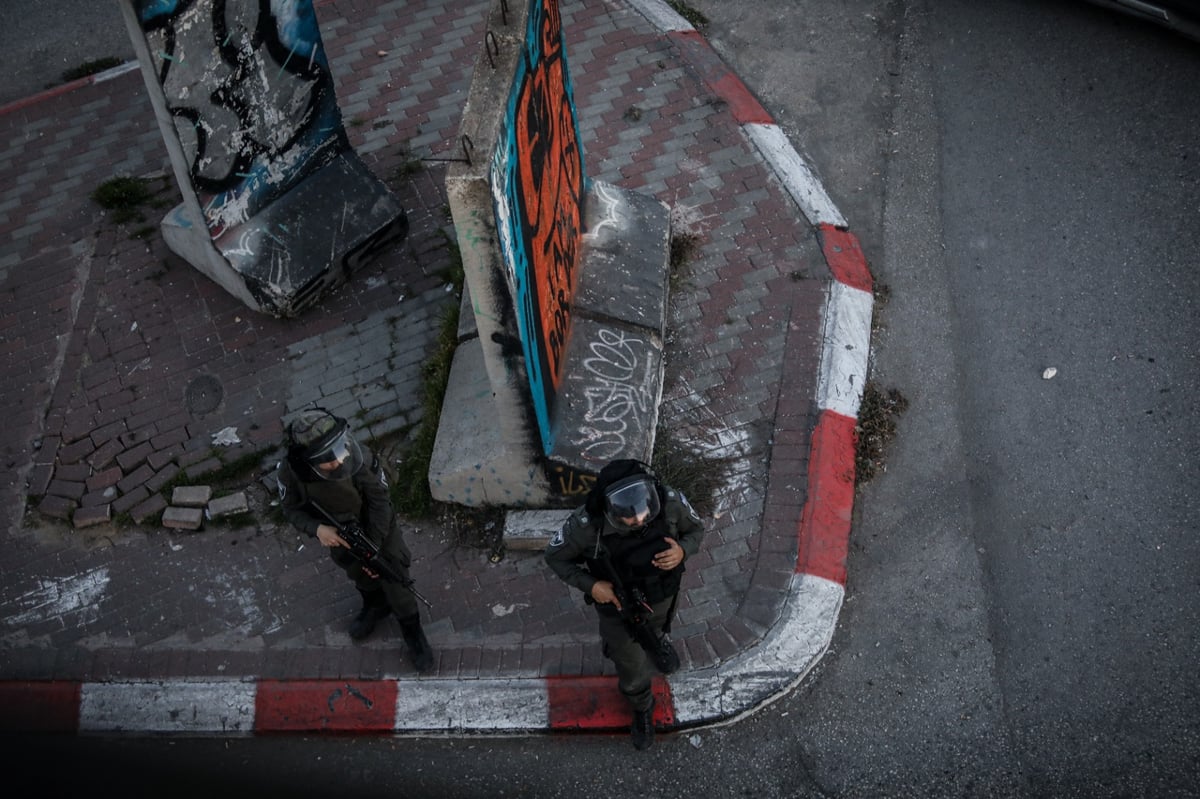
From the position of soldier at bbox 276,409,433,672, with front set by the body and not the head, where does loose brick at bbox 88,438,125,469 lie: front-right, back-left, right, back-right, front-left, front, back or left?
back-right

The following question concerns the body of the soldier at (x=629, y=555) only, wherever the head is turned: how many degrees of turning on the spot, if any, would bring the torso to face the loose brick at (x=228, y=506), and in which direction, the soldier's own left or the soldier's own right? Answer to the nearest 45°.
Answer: approximately 135° to the soldier's own right

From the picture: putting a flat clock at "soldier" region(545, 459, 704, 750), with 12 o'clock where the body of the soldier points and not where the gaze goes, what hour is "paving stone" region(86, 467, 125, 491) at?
The paving stone is roughly at 4 o'clock from the soldier.

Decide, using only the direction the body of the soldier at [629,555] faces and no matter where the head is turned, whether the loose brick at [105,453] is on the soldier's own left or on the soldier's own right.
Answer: on the soldier's own right

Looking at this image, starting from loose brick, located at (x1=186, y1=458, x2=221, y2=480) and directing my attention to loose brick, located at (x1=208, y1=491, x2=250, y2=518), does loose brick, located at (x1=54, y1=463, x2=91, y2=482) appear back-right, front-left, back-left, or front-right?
back-right

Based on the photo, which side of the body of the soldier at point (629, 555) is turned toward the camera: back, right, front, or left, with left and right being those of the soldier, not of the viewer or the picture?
front

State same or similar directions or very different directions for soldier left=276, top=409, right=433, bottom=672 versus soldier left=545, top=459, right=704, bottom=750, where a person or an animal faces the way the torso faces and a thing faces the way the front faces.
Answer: same or similar directions

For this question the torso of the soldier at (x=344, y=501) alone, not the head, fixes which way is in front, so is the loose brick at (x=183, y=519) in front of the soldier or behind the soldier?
behind

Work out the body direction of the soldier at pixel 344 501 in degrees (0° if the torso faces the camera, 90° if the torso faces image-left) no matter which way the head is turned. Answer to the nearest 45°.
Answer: approximately 0°

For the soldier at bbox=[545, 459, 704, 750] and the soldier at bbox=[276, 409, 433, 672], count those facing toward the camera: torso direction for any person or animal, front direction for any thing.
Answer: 2

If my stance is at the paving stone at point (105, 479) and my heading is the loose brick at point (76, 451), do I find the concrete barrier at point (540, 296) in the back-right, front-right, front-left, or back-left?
back-right

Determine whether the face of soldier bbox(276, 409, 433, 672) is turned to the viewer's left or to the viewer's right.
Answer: to the viewer's right
